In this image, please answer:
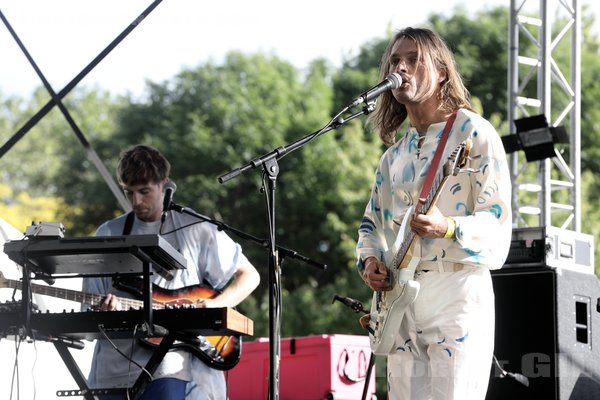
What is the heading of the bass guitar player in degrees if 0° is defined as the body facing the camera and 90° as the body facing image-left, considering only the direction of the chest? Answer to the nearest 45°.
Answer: approximately 45°

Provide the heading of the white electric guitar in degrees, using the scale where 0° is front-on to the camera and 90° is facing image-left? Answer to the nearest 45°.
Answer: approximately 45°

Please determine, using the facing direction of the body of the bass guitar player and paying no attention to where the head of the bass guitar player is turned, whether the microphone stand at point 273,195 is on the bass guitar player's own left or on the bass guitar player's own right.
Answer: on the bass guitar player's own left

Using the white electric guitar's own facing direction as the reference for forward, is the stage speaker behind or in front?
behind
